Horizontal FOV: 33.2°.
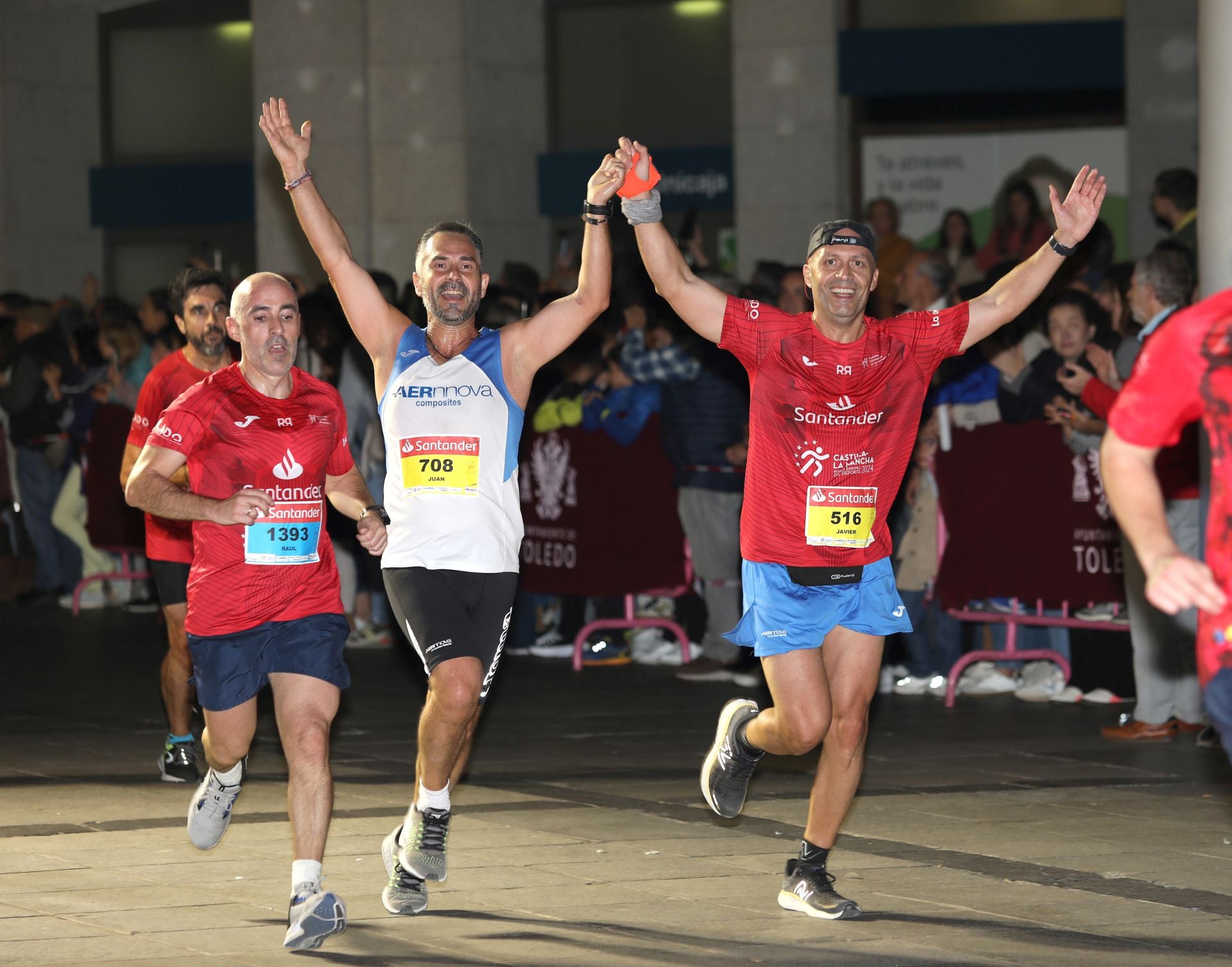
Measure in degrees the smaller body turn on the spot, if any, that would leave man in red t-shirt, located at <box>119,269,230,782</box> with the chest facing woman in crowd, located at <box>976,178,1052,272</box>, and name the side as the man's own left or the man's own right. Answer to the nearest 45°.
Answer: approximately 90° to the man's own left

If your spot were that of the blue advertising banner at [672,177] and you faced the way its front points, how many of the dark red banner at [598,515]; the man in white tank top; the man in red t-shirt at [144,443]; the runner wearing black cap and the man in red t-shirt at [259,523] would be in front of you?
5

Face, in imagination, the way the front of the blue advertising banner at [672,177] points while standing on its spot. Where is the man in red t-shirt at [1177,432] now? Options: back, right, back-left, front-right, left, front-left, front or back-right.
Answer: front

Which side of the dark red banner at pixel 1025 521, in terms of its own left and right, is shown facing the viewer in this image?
front

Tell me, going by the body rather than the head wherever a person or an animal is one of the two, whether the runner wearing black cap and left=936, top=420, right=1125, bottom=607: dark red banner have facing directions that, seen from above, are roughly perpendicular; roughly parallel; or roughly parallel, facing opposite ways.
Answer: roughly parallel

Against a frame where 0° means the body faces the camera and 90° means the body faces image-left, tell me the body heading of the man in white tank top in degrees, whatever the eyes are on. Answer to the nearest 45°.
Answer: approximately 0°

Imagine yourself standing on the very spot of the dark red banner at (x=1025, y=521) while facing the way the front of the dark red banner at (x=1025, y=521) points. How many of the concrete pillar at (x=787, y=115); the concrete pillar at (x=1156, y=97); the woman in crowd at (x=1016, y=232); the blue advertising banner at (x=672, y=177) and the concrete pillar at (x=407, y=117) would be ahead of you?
0

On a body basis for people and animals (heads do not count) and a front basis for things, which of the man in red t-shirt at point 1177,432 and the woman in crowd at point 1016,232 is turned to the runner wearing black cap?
the woman in crowd

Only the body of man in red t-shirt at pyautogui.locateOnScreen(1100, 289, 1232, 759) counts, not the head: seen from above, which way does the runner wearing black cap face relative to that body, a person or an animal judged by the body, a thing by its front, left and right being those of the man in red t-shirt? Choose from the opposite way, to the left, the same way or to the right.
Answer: the same way

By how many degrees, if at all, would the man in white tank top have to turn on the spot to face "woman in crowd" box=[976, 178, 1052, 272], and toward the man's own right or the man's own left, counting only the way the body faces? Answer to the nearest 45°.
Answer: approximately 135° to the man's own left

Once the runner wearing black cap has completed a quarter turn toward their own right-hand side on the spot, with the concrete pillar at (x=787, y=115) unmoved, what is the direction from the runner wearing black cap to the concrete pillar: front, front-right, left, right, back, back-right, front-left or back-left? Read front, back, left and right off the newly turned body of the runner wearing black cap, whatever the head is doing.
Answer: right

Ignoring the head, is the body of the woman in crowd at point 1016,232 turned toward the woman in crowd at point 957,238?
no

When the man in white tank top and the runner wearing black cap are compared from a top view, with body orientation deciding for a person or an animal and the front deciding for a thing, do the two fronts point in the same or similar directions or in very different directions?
same or similar directions

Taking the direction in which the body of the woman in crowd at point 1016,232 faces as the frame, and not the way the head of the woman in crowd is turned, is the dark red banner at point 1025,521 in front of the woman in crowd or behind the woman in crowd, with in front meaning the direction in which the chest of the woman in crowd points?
in front

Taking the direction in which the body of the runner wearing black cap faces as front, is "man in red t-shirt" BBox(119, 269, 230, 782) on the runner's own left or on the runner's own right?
on the runner's own right

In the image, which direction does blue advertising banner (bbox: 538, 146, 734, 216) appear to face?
toward the camera

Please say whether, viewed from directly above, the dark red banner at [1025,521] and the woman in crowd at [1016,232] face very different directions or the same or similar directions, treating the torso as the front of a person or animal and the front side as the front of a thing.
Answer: same or similar directions

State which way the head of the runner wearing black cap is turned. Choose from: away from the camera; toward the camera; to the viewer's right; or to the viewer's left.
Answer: toward the camera
